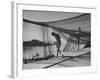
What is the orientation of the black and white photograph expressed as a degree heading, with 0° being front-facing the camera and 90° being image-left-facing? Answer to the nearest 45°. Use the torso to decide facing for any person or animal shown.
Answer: approximately 315°
